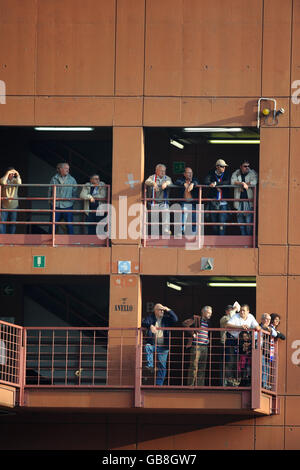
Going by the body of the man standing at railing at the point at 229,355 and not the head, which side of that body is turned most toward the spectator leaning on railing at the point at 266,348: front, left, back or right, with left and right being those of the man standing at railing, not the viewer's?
left

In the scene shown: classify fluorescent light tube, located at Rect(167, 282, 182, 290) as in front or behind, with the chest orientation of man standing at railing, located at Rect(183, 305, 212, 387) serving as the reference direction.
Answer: behind

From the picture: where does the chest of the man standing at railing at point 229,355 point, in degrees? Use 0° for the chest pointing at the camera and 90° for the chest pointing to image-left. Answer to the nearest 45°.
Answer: approximately 315°

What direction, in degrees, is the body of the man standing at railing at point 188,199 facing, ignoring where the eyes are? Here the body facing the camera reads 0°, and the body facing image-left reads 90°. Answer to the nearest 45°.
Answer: approximately 0°

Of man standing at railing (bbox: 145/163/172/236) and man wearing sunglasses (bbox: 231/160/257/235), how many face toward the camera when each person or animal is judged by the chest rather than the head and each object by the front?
2

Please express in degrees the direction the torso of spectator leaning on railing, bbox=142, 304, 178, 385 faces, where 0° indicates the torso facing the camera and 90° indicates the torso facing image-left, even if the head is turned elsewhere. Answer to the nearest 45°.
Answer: approximately 0°
